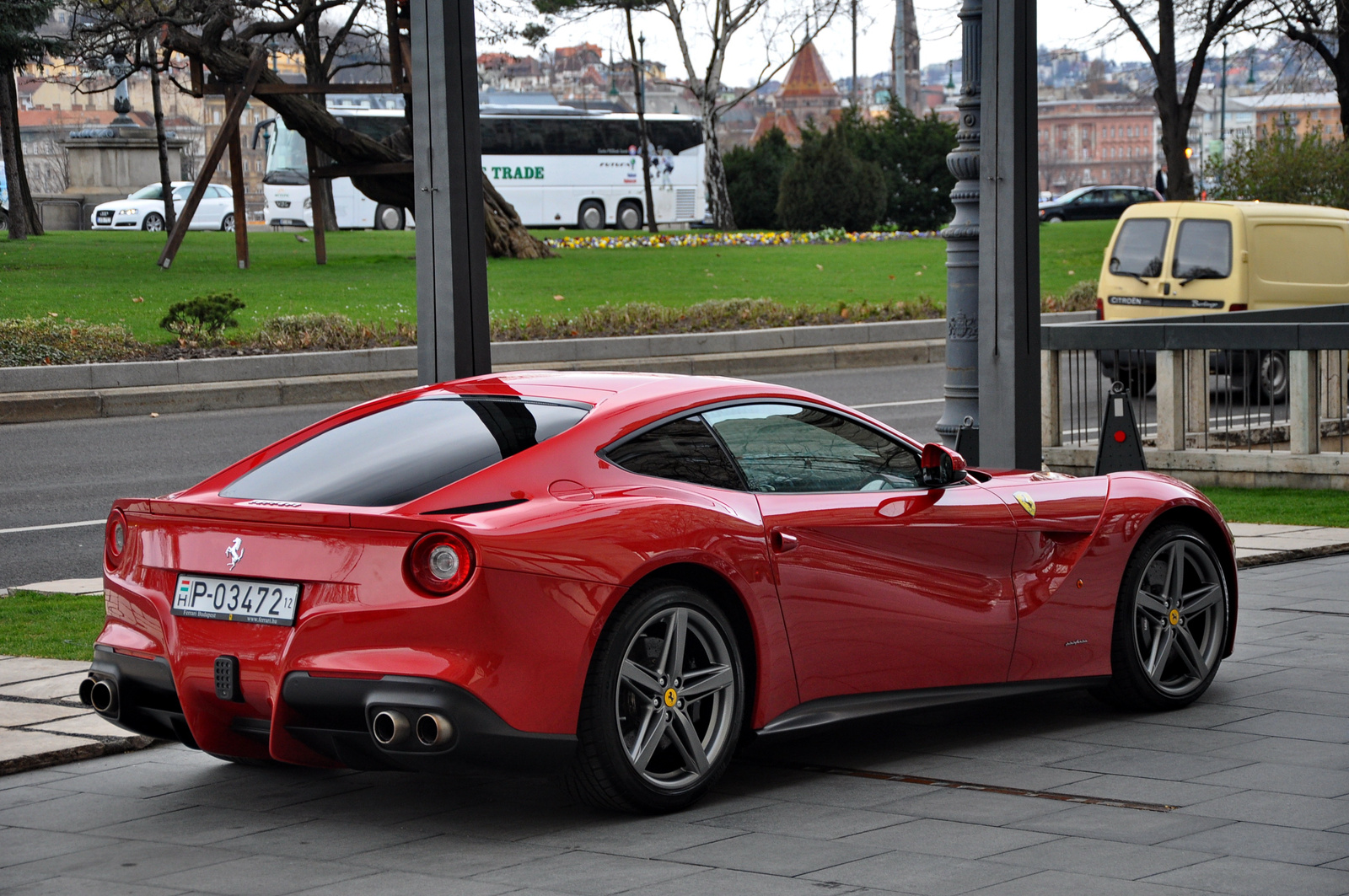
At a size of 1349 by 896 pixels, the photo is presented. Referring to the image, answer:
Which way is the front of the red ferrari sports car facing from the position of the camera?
facing away from the viewer and to the right of the viewer

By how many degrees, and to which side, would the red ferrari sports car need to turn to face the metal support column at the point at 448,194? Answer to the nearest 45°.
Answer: approximately 45° to its left

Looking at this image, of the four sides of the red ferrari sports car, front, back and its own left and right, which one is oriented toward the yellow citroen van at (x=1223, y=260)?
front

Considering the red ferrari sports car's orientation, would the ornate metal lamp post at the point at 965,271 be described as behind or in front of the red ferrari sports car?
in front

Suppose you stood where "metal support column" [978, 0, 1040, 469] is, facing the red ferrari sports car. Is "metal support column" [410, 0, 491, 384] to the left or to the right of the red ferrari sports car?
right

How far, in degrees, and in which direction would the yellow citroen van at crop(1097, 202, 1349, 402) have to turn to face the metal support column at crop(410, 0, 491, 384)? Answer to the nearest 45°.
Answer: approximately 135° to its right
